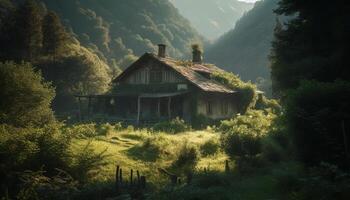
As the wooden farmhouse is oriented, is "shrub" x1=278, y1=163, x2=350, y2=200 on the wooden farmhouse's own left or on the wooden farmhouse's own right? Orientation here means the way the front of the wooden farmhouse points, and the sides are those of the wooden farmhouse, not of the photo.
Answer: on the wooden farmhouse's own left

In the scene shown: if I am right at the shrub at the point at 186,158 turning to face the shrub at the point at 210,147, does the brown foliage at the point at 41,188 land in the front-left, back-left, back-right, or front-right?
back-left

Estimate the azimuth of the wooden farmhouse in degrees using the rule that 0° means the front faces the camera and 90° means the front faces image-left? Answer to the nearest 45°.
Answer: approximately 45°

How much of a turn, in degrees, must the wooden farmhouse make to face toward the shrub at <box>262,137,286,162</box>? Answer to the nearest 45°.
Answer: approximately 45° to its left

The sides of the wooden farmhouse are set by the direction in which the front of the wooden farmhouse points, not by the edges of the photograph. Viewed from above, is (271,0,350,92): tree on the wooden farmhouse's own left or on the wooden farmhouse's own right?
on the wooden farmhouse's own left

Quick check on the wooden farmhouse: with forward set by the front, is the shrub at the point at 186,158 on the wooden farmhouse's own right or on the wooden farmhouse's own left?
on the wooden farmhouse's own left

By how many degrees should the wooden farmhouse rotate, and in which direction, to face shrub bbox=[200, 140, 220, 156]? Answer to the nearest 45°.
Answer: approximately 45° to its left

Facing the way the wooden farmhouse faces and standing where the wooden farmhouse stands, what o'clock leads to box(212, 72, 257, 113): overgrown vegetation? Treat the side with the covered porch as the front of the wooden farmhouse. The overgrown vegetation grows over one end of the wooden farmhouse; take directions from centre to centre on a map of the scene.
The overgrown vegetation is roughly at 7 o'clock from the wooden farmhouse.
